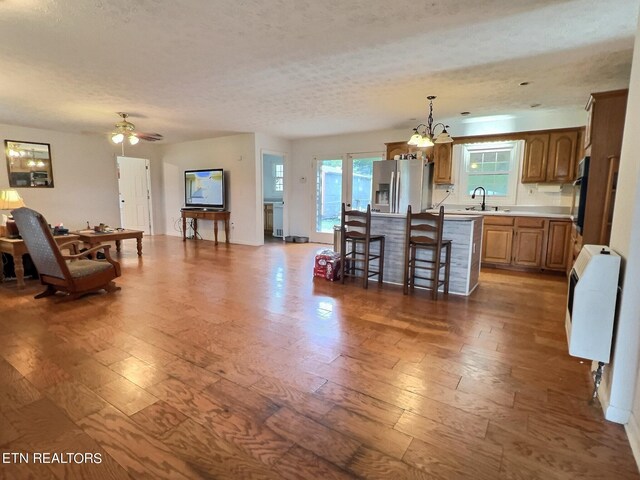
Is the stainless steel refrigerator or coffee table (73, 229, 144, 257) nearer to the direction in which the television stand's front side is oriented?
the coffee table

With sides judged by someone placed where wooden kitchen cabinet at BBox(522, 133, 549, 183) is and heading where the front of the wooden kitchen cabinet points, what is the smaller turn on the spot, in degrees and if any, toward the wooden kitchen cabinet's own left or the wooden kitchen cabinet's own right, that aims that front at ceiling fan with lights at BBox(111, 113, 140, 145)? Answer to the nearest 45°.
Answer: approximately 45° to the wooden kitchen cabinet's own right

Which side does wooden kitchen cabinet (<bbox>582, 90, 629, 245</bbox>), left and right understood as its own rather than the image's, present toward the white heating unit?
left

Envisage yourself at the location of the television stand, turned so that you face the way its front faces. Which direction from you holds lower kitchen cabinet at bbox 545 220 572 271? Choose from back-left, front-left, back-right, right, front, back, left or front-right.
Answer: left

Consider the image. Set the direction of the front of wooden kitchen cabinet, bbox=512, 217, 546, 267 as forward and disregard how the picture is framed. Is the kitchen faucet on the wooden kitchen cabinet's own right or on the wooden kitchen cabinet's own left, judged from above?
on the wooden kitchen cabinet's own right

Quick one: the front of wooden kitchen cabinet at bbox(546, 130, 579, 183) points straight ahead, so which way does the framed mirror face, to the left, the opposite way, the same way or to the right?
to the left

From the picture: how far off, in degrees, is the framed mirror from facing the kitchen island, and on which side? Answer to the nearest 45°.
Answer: approximately 45° to its left

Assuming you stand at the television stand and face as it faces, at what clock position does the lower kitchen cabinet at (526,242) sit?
The lower kitchen cabinet is roughly at 9 o'clock from the television stand.

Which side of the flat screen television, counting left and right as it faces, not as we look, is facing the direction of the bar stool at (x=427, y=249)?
left

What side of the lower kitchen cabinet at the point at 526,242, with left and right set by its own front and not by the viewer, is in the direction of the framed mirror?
right

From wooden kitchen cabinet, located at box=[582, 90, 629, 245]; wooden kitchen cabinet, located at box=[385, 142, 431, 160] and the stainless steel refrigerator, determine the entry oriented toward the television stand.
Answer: wooden kitchen cabinet, located at box=[582, 90, 629, 245]
